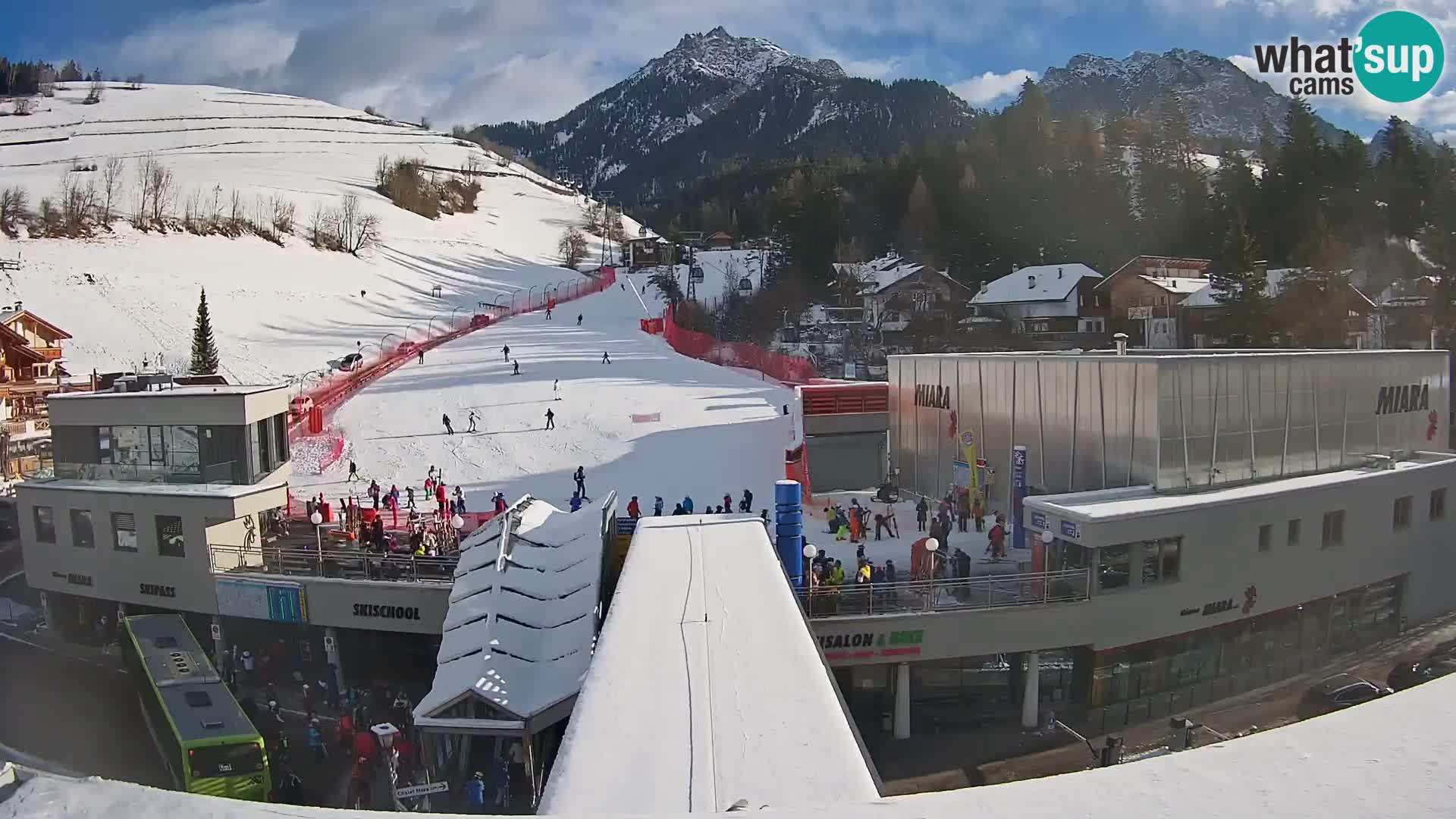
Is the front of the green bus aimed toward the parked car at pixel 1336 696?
no

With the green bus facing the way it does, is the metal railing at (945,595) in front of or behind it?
behind

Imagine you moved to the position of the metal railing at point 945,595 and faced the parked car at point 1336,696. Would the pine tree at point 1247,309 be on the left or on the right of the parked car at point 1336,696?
left

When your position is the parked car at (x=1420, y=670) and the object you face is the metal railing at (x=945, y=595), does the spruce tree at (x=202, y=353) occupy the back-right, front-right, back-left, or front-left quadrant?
front-right

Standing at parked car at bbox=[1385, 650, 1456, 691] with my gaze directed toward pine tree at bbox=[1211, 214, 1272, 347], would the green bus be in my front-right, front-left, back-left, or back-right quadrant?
back-left
